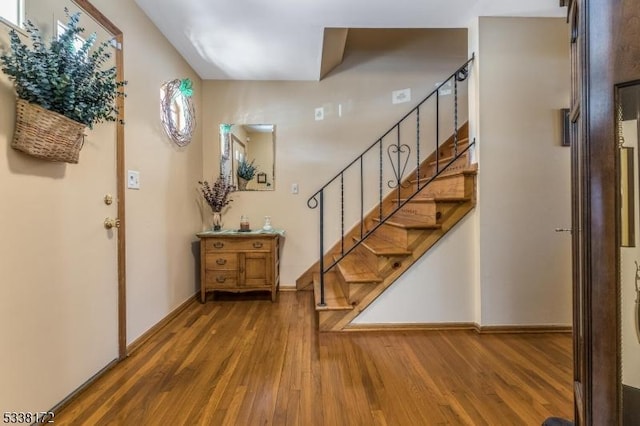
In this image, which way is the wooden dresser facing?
toward the camera

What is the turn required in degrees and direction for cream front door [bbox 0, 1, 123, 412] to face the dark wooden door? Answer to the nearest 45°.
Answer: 0° — it already faces it

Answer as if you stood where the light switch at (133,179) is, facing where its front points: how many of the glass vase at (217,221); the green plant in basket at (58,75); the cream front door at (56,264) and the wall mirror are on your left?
2

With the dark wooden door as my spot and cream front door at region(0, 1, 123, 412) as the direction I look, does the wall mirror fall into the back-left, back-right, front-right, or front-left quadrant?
front-right

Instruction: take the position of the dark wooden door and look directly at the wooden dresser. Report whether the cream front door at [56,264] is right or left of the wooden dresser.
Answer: left

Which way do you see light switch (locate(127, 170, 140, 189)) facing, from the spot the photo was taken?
facing the viewer and to the right of the viewer

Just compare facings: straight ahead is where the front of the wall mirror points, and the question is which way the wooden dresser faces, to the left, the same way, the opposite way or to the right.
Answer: the same way

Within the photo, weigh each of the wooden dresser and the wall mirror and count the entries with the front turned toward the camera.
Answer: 2

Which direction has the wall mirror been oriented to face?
toward the camera

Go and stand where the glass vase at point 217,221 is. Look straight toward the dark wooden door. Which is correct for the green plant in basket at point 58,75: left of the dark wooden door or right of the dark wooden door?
right

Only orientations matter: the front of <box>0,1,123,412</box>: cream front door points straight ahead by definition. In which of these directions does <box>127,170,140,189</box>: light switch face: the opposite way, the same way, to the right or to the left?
the same way

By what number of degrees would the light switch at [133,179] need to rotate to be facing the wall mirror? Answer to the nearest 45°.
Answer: approximately 90° to its left
